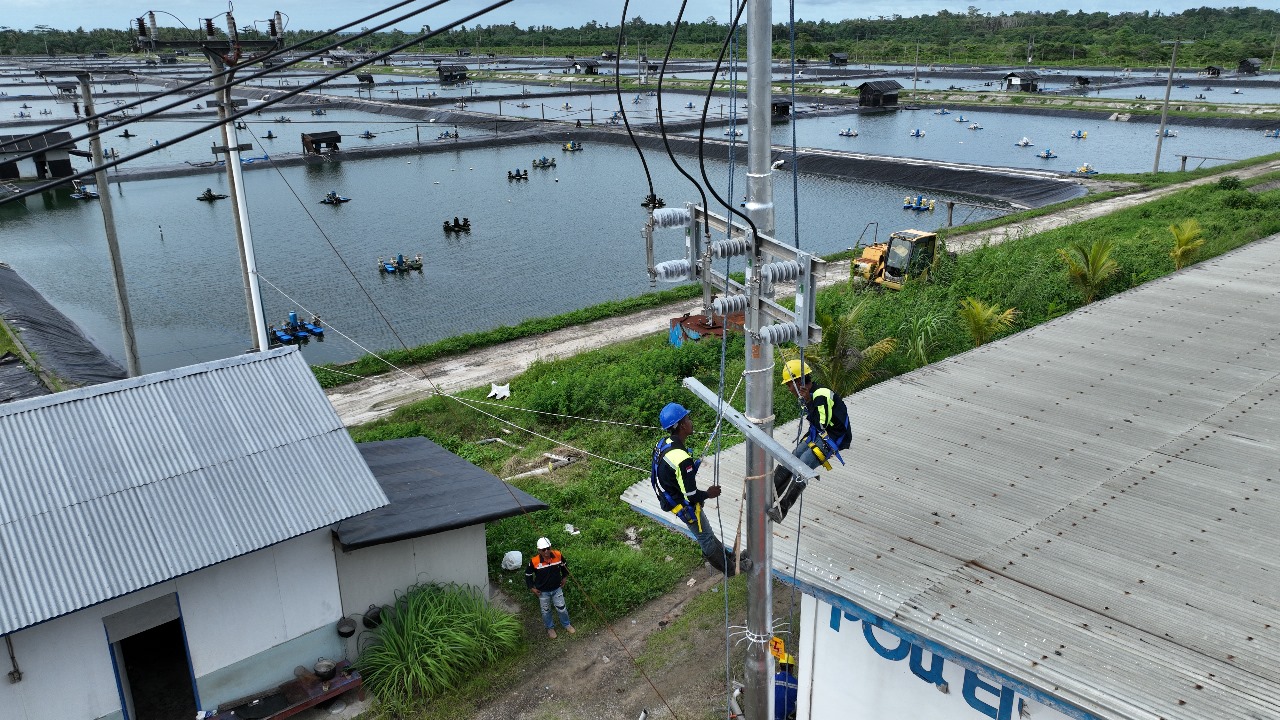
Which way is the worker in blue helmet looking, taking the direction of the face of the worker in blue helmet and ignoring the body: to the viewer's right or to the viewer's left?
to the viewer's right

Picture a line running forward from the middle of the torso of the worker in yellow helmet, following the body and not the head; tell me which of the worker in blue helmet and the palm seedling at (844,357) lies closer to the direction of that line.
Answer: the worker in blue helmet

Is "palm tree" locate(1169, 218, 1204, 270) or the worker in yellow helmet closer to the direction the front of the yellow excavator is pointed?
the worker in yellow helmet

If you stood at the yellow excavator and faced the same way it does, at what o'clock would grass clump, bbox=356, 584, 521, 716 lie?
The grass clump is roughly at 11 o'clock from the yellow excavator.

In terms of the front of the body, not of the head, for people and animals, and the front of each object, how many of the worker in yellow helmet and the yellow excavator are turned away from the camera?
0

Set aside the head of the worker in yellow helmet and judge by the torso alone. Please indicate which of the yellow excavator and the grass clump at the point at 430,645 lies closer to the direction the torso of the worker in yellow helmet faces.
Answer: the grass clump

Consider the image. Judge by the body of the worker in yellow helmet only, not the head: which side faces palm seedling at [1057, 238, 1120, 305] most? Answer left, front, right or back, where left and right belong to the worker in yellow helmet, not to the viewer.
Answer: right

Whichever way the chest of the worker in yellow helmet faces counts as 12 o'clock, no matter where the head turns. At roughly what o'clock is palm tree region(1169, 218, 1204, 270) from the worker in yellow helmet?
The palm tree is roughly at 4 o'clock from the worker in yellow helmet.

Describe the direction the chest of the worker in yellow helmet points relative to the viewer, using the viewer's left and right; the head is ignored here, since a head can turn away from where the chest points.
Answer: facing to the left of the viewer

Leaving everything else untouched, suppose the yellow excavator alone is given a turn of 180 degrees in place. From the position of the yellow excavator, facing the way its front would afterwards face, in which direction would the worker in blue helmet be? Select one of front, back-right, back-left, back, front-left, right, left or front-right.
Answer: back-right

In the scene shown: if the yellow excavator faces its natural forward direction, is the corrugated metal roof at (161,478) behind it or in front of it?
in front
